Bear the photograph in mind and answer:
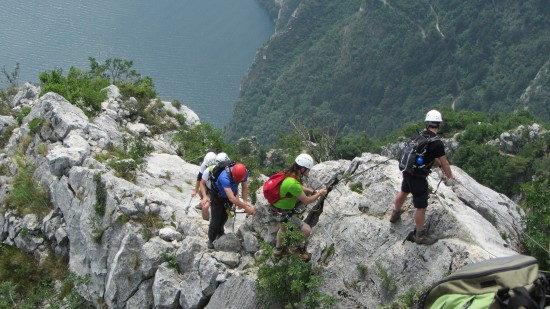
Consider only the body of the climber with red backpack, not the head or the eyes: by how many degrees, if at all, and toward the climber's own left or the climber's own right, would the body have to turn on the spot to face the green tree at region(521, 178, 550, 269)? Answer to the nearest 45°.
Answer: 0° — they already face it

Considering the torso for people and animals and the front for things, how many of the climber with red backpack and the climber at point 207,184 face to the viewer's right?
2

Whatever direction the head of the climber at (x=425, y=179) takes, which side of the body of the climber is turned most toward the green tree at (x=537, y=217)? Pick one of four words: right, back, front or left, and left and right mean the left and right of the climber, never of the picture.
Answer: front

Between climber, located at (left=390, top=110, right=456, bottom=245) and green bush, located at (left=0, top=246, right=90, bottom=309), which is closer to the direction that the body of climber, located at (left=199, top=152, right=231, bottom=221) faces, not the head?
the climber

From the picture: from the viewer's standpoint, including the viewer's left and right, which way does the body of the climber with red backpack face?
facing to the right of the viewer

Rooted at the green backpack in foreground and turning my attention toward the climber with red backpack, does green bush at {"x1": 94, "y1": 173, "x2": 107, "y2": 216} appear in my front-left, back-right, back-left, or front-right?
front-left

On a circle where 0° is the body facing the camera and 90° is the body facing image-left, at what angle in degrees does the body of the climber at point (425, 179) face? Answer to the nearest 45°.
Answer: approximately 225°

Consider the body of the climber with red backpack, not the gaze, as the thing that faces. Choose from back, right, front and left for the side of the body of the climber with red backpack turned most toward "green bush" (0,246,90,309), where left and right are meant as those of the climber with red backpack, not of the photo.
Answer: back

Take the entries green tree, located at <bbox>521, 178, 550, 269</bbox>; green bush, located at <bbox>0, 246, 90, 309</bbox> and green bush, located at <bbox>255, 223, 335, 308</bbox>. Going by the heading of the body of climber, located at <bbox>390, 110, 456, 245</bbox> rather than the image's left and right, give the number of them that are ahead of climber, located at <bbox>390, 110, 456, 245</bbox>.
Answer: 1

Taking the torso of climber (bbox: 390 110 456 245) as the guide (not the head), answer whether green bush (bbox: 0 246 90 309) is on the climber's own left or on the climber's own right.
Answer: on the climber's own left

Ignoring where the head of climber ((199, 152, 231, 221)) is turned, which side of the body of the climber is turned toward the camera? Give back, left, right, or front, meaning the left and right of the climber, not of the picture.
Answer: right

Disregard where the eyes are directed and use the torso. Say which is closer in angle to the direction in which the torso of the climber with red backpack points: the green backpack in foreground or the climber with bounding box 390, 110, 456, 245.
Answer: the climber

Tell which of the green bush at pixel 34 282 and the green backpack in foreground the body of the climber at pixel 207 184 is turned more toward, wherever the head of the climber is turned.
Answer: the green backpack in foreground

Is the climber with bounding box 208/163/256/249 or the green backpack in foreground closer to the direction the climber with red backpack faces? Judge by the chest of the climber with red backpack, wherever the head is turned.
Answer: the green backpack in foreground
